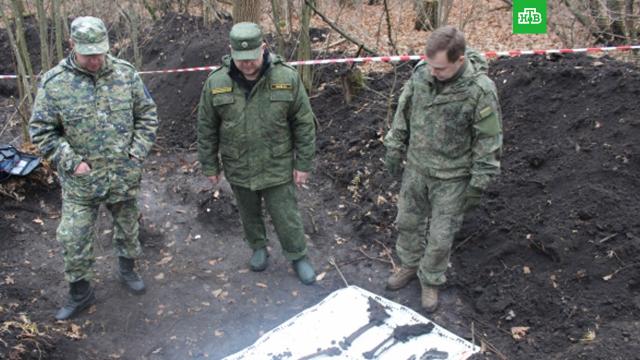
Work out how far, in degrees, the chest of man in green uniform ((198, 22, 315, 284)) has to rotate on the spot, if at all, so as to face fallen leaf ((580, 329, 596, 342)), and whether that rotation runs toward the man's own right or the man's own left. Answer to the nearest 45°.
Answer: approximately 45° to the man's own left

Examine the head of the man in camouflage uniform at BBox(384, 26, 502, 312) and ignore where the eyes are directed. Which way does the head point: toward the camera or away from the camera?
toward the camera

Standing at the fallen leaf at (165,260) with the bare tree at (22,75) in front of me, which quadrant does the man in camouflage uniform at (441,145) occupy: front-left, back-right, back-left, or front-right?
back-right

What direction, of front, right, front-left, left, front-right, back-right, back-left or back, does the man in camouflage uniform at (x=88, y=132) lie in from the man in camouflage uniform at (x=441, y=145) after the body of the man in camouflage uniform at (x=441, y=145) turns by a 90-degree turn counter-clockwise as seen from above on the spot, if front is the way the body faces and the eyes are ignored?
back-right

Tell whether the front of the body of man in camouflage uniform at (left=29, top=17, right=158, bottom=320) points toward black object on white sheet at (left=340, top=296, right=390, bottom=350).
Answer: no

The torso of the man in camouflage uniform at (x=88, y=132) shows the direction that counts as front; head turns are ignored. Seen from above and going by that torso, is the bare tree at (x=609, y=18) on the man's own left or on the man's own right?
on the man's own left

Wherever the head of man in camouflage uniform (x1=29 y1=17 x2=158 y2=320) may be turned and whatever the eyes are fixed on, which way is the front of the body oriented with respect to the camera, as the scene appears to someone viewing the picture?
toward the camera

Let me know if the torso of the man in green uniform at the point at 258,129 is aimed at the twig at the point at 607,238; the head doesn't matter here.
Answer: no

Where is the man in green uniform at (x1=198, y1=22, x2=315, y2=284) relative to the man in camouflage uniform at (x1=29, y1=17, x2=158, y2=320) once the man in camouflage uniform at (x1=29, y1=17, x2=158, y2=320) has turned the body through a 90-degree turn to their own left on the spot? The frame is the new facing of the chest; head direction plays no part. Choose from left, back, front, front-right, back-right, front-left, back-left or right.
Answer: front

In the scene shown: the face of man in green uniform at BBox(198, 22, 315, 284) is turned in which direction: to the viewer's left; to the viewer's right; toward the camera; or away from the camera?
toward the camera

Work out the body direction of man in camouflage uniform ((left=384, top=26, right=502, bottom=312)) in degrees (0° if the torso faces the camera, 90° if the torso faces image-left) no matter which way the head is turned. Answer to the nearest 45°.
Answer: approximately 45°

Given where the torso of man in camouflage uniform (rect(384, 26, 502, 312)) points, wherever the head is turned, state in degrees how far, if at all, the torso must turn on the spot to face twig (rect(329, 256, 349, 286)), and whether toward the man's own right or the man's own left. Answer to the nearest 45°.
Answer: approximately 90° to the man's own right

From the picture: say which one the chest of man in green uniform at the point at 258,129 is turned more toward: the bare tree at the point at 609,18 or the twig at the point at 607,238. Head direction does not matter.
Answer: the twig

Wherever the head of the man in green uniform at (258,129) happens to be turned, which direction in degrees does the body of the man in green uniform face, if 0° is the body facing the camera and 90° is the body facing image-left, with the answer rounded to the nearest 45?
approximately 0°
